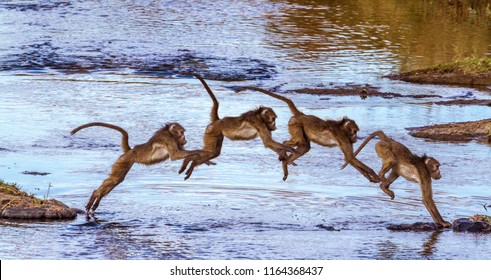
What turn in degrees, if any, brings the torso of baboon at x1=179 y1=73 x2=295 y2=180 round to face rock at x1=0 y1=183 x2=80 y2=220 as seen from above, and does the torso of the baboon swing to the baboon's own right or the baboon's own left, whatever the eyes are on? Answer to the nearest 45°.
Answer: approximately 180°

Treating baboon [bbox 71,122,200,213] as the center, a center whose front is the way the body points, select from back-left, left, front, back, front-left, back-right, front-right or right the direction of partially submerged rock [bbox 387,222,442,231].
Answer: front

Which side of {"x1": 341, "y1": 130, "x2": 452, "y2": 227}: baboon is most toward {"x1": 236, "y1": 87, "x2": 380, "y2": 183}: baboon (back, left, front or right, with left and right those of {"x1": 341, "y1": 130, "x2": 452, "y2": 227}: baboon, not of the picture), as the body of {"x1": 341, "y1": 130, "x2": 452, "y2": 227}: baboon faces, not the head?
back

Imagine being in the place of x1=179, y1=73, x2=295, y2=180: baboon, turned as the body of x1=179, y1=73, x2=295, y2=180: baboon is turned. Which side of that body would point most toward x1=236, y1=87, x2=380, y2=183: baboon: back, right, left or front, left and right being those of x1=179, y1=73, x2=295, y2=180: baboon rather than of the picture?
front

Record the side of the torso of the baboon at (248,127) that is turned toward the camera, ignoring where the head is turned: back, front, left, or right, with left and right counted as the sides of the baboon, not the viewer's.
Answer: right

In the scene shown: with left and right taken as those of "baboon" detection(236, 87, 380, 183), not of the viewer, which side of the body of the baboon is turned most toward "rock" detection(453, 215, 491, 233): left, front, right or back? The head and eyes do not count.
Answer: front

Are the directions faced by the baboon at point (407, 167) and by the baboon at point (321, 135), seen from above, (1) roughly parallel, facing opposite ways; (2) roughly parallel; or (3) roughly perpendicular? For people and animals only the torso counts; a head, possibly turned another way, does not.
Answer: roughly parallel

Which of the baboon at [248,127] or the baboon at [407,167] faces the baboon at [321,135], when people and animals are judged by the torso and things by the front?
the baboon at [248,127]

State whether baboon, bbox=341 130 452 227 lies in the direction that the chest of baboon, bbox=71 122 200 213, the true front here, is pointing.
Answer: yes

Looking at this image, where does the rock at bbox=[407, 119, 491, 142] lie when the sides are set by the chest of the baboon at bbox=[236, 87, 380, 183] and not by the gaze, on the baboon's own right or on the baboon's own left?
on the baboon's own left

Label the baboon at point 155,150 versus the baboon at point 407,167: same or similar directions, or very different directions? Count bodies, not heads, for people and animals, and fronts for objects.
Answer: same or similar directions

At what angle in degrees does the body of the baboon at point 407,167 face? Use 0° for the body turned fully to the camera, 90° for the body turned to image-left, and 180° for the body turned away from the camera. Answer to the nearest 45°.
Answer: approximately 270°

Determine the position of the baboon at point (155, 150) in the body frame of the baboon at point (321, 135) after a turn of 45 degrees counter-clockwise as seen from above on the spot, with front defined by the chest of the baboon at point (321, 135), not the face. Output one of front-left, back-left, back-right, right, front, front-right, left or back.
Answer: back-left

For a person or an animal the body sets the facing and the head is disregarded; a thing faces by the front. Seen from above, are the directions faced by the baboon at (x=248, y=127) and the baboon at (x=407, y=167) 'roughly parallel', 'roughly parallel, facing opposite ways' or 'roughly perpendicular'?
roughly parallel

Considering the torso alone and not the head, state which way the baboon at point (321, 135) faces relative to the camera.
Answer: to the viewer's right

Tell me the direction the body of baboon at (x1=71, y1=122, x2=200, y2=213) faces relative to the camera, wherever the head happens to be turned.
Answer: to the viewer's right
